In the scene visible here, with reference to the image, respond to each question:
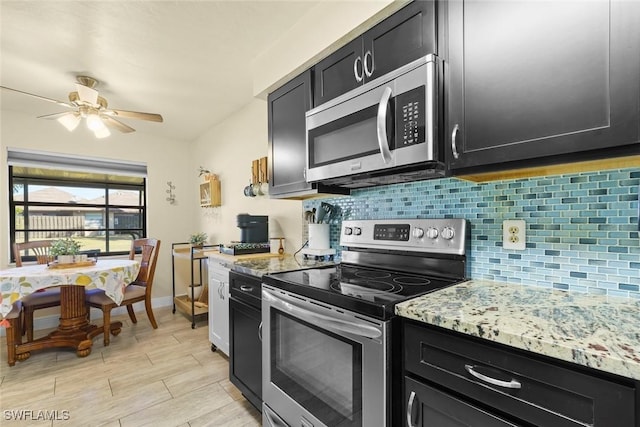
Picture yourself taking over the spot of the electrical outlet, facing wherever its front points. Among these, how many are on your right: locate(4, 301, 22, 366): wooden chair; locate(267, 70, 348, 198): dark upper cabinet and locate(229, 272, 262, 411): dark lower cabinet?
3

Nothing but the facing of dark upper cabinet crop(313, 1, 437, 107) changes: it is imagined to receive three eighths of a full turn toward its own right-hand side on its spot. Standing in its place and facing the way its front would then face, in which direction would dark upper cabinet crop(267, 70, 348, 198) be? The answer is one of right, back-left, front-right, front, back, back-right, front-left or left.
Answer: front-left

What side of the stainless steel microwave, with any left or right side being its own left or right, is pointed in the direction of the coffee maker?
right

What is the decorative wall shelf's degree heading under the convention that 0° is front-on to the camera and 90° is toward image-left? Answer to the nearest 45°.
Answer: approximately 45°

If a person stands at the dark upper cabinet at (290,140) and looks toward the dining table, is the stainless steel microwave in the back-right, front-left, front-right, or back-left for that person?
back-left

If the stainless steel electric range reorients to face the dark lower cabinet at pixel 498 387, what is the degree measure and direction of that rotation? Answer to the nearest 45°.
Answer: approximately 90° to its left

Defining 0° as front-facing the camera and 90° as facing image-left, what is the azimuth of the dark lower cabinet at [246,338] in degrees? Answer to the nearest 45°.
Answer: approximately 45°
